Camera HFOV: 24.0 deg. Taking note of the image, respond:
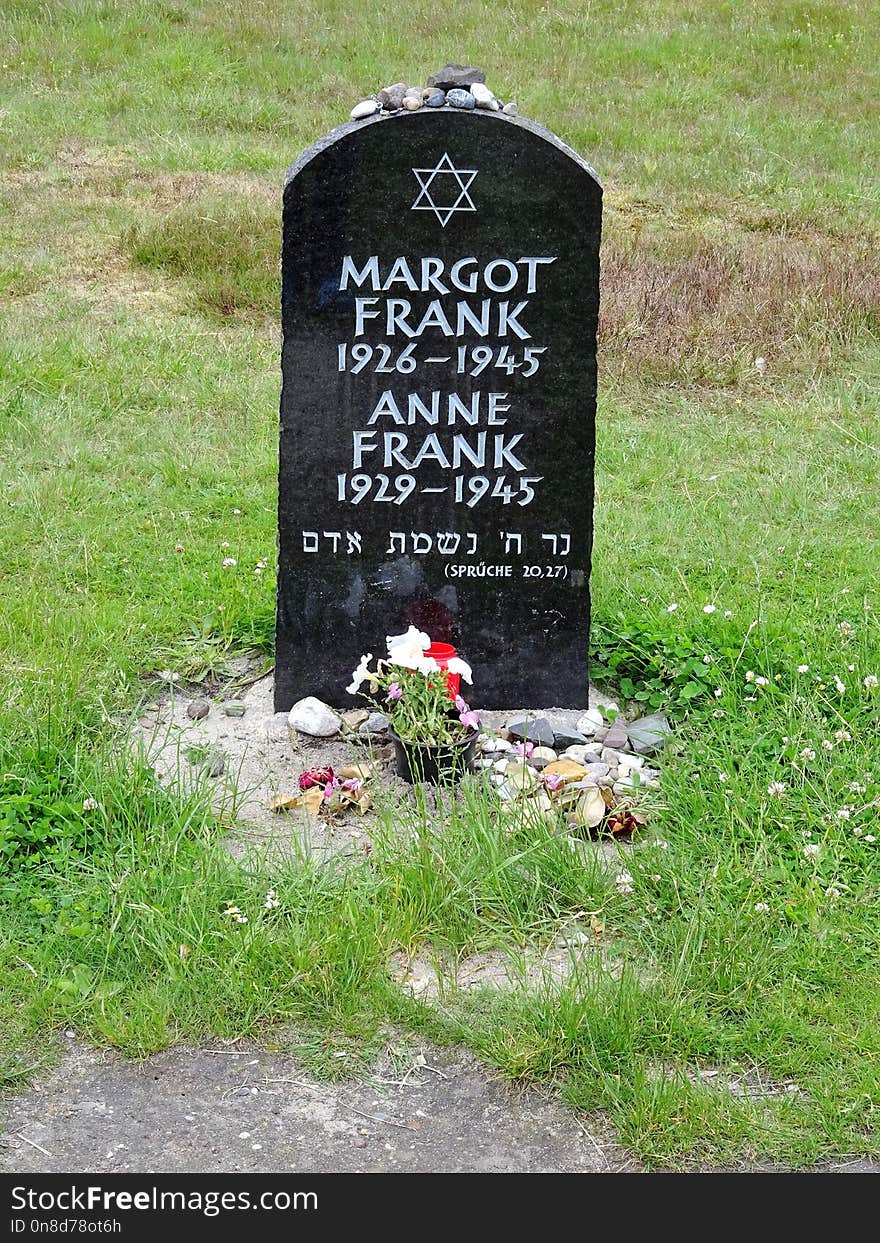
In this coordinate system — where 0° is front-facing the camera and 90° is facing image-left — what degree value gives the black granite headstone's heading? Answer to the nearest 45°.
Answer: approximately 0°
